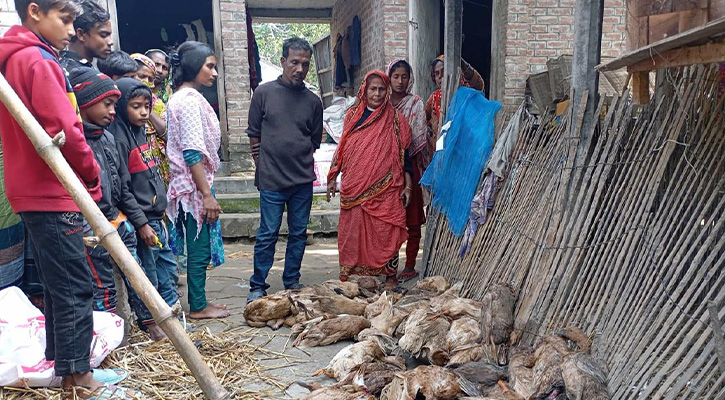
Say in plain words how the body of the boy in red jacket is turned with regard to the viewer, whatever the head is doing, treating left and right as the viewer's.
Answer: facing to the right of the viewer

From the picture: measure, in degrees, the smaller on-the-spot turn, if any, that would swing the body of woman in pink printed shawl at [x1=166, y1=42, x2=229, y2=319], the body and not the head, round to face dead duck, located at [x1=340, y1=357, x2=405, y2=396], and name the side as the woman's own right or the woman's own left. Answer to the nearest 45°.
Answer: approximately 45° to the woman's own right

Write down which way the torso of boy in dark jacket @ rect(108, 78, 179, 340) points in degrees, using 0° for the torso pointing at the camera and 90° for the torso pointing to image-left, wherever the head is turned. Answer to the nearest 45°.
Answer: approximately 315°

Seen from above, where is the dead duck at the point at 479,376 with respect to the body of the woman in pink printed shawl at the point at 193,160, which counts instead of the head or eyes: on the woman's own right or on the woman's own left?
on the woman's own right

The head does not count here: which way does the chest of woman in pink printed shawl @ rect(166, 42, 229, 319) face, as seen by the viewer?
to the viewer's right

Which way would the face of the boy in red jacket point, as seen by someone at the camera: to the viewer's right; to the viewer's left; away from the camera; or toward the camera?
to the viewer's right

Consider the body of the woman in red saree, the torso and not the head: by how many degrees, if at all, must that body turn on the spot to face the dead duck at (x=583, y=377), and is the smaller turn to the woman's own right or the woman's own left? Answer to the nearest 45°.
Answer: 0° — they already face it

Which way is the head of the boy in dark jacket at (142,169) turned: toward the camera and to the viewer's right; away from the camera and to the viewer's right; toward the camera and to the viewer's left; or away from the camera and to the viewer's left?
toward the camera and to the viewer's right

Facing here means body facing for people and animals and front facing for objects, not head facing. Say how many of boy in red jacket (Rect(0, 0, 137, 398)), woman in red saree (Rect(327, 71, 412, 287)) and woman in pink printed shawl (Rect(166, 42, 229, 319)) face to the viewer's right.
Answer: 2

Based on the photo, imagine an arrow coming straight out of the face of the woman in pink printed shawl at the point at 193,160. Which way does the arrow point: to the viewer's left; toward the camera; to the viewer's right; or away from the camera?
to the viewer's right

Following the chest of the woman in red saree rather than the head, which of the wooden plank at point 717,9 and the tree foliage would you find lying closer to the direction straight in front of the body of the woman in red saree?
the wooden plank
